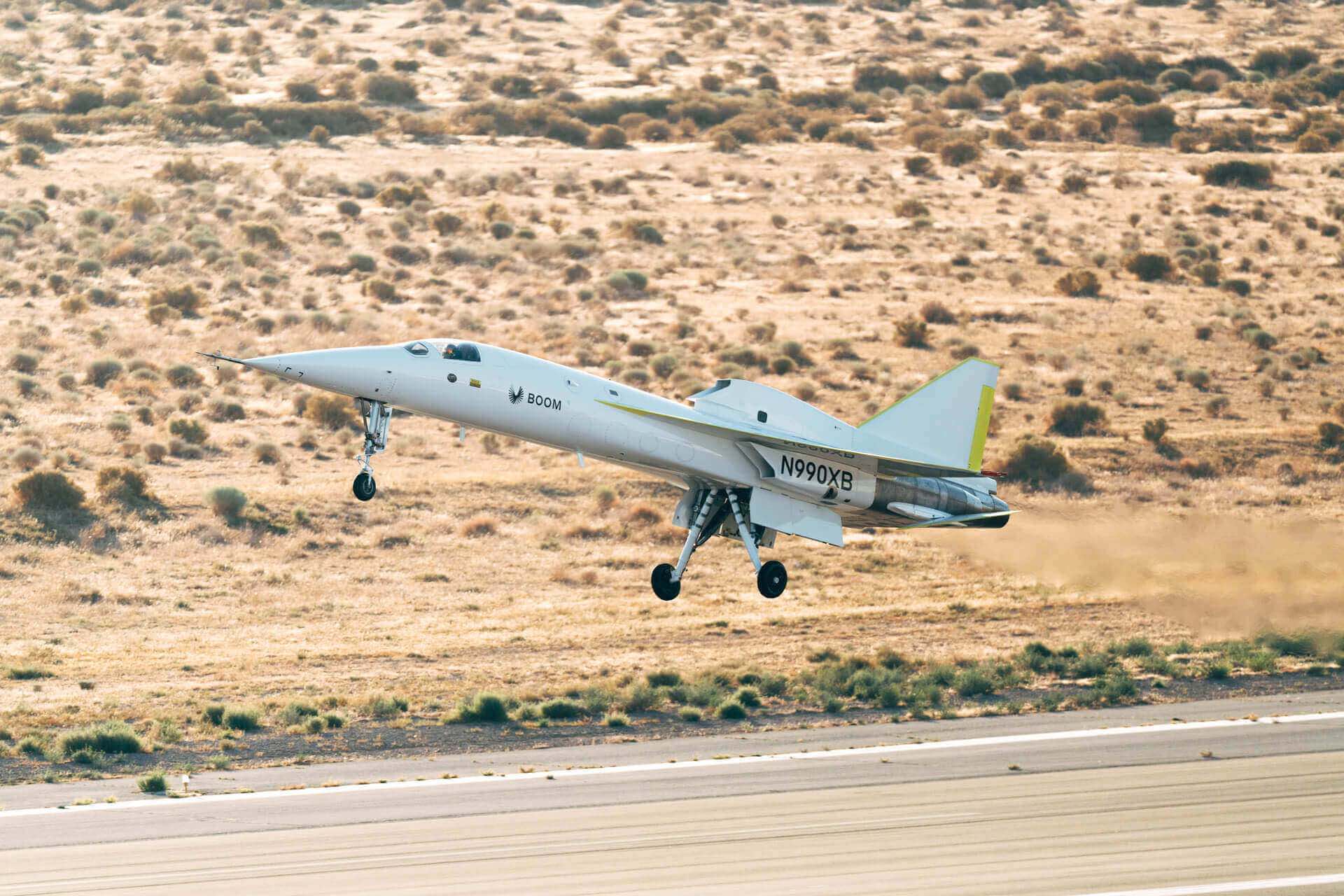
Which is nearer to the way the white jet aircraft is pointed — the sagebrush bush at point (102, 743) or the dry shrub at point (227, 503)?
the sagebrush bush

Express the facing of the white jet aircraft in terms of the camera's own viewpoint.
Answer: facing to the left of the viewer

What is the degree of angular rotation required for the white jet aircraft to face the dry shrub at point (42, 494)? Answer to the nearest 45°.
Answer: approximately 45° to its right

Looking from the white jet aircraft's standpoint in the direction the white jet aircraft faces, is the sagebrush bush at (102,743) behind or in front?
in front
